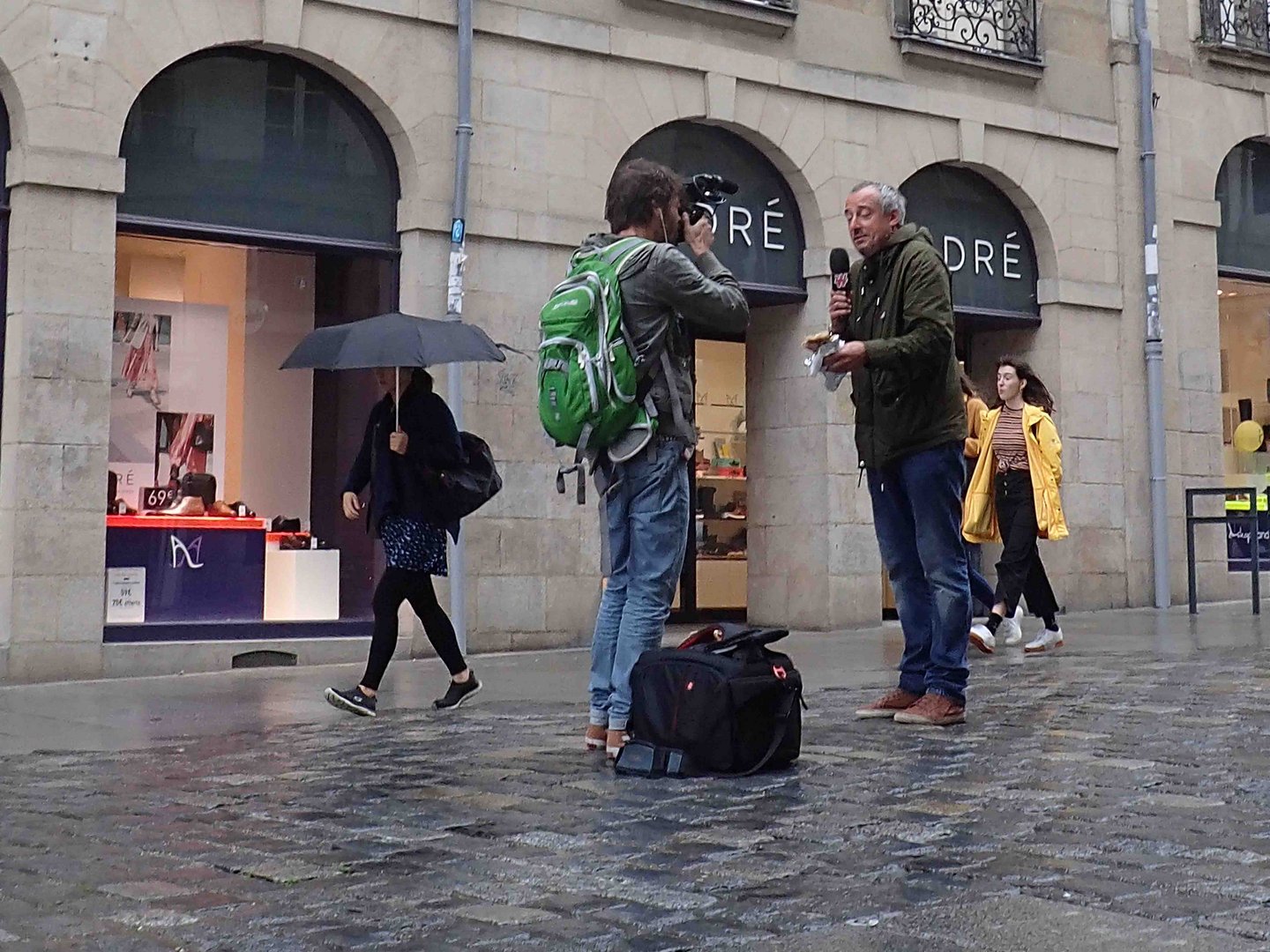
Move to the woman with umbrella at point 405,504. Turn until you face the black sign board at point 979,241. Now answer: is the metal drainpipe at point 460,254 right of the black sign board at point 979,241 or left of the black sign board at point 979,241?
left

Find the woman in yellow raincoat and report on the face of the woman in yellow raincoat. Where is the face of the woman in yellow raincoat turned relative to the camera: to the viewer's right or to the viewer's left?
to the viewer's left

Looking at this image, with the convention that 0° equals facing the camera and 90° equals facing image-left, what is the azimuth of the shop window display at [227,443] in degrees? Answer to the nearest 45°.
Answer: approximately 0°

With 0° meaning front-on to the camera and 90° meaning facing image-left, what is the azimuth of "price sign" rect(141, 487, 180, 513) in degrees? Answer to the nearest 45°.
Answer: approximately 0°

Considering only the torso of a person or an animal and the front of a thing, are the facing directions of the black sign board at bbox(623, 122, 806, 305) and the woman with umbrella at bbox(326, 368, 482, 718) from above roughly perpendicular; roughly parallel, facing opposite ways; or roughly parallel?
roughly perpendicular

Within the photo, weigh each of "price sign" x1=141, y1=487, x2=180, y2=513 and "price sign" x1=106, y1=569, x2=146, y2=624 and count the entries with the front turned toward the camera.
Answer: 2

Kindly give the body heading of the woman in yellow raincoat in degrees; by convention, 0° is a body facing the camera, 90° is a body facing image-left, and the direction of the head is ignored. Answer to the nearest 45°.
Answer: approximately 45°

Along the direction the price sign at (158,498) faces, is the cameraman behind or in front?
in front

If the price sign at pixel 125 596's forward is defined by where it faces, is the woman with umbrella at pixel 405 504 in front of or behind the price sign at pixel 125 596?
in front

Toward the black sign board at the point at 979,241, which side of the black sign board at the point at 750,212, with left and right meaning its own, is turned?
left
